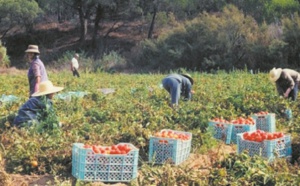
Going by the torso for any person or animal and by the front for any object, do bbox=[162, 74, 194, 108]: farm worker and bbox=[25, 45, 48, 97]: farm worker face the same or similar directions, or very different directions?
very different directions

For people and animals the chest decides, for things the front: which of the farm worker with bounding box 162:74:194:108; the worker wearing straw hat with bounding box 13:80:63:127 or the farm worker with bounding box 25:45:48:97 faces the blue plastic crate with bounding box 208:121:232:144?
the worker wearing straw hat

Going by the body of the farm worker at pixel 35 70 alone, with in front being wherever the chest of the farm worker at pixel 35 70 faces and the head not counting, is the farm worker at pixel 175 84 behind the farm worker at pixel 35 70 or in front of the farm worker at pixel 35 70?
behind

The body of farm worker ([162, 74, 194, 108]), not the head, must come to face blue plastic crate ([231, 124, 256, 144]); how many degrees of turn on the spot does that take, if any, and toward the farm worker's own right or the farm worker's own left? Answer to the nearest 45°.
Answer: approximately 90° to the farm worker's own right

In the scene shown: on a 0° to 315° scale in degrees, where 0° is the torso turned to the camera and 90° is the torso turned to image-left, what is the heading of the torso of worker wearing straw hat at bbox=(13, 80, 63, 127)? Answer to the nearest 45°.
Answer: approximately 270°

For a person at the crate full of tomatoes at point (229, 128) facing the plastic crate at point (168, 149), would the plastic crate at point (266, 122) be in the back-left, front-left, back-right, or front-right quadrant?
back-left

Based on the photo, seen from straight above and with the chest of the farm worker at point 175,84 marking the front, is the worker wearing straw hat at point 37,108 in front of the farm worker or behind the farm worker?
behind

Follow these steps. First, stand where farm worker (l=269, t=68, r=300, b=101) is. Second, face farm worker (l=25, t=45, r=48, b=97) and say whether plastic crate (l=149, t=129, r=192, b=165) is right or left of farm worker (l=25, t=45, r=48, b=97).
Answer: left

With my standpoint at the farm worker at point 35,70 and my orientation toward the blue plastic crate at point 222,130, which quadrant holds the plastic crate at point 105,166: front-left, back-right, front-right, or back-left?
front-right

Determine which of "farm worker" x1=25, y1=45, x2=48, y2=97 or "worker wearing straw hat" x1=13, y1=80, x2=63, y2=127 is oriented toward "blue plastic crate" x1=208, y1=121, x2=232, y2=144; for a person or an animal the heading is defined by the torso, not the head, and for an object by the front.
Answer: the worker wearing straw hat

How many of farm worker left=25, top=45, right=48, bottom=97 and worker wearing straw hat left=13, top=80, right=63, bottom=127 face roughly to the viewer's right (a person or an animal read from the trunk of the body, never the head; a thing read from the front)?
1

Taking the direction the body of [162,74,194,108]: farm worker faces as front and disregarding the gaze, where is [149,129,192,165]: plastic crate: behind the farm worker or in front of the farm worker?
behind

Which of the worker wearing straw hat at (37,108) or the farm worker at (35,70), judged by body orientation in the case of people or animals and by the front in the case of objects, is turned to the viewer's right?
the worker wearing straw hat

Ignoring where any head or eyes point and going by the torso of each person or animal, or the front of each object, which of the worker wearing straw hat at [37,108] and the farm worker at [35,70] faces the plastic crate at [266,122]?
the worker wearing straw hat

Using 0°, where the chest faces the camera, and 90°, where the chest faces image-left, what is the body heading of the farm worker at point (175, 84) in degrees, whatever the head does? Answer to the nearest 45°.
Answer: approximately 225°

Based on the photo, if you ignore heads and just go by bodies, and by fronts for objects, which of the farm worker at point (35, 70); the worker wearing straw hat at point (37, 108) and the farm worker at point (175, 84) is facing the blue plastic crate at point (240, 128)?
the worker wearing straw hat
